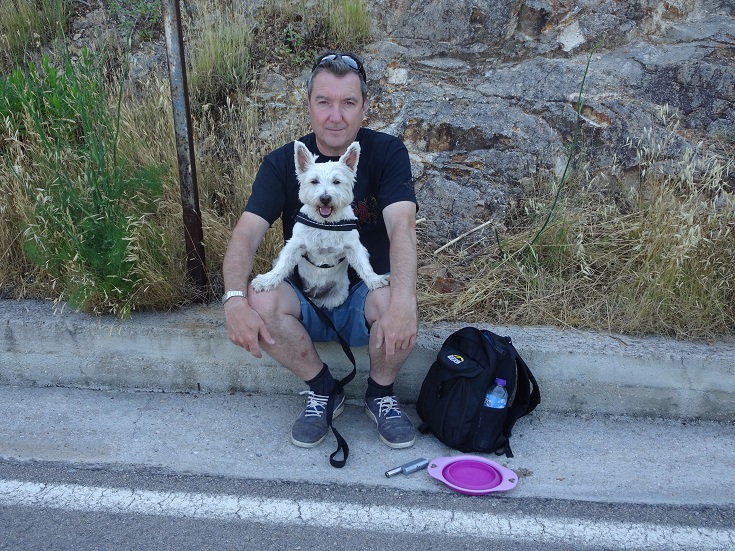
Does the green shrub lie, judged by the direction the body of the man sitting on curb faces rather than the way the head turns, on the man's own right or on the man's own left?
on the man's own right

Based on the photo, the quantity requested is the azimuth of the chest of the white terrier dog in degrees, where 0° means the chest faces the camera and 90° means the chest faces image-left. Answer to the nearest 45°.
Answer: approximately 0°

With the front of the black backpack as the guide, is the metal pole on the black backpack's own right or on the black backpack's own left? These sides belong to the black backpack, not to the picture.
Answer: on the black backpack's own right

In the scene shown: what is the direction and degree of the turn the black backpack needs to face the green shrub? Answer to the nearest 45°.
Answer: approximately 45° to its right

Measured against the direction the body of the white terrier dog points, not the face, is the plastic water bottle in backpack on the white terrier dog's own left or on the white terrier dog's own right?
on the white terrier dog's own left

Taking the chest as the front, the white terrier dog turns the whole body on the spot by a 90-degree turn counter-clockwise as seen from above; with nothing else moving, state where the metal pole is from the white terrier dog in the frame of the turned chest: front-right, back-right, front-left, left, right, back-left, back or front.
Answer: back-left

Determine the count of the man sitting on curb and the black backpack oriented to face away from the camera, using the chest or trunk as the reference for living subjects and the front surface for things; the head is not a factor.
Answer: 0

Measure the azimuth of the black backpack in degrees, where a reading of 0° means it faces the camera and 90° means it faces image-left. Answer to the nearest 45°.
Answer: approximately 45°

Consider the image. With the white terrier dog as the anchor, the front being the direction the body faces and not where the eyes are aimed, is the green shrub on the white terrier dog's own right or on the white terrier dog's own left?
on the white terrier dog's own right

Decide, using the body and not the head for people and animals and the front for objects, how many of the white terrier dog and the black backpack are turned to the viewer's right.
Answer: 0
